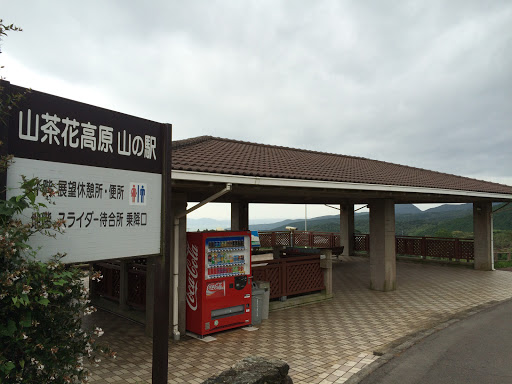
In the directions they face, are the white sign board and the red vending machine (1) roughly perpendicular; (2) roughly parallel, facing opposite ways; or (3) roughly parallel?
roughly parallel

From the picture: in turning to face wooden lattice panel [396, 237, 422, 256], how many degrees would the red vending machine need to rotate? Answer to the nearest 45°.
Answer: approximately 90° to its left

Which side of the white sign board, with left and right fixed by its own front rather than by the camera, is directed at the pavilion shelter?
left

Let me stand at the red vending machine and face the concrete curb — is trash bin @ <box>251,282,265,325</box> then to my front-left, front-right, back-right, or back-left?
front-left

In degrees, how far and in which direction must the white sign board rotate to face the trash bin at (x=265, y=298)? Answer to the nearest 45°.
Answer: approximately 90° to its left

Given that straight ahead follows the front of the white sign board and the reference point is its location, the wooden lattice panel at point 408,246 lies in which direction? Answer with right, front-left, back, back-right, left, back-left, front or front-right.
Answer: left

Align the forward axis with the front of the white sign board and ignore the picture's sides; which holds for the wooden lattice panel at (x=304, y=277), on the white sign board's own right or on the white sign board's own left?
on the white sign board's own left

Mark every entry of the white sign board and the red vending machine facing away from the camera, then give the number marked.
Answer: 0

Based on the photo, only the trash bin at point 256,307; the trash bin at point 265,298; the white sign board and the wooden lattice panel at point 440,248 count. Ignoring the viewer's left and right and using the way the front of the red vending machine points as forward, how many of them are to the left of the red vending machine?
3

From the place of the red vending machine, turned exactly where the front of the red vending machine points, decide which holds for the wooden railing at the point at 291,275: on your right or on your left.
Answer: on your left

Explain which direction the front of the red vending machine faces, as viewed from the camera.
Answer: facing the viewer and to the right of the viewer

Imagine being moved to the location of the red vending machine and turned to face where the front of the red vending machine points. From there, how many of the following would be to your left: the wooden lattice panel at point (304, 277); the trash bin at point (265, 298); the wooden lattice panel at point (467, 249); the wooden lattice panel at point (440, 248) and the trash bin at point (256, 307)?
5

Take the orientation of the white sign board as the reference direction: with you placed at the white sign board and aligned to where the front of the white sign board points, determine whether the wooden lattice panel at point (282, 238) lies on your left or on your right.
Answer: on your left
